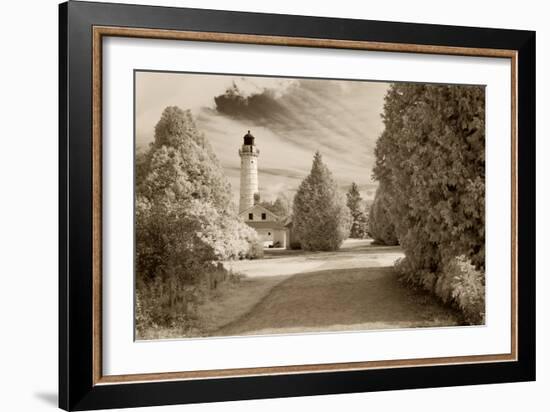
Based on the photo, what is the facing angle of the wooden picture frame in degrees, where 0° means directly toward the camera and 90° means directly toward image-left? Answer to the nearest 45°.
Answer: approximately 315°
